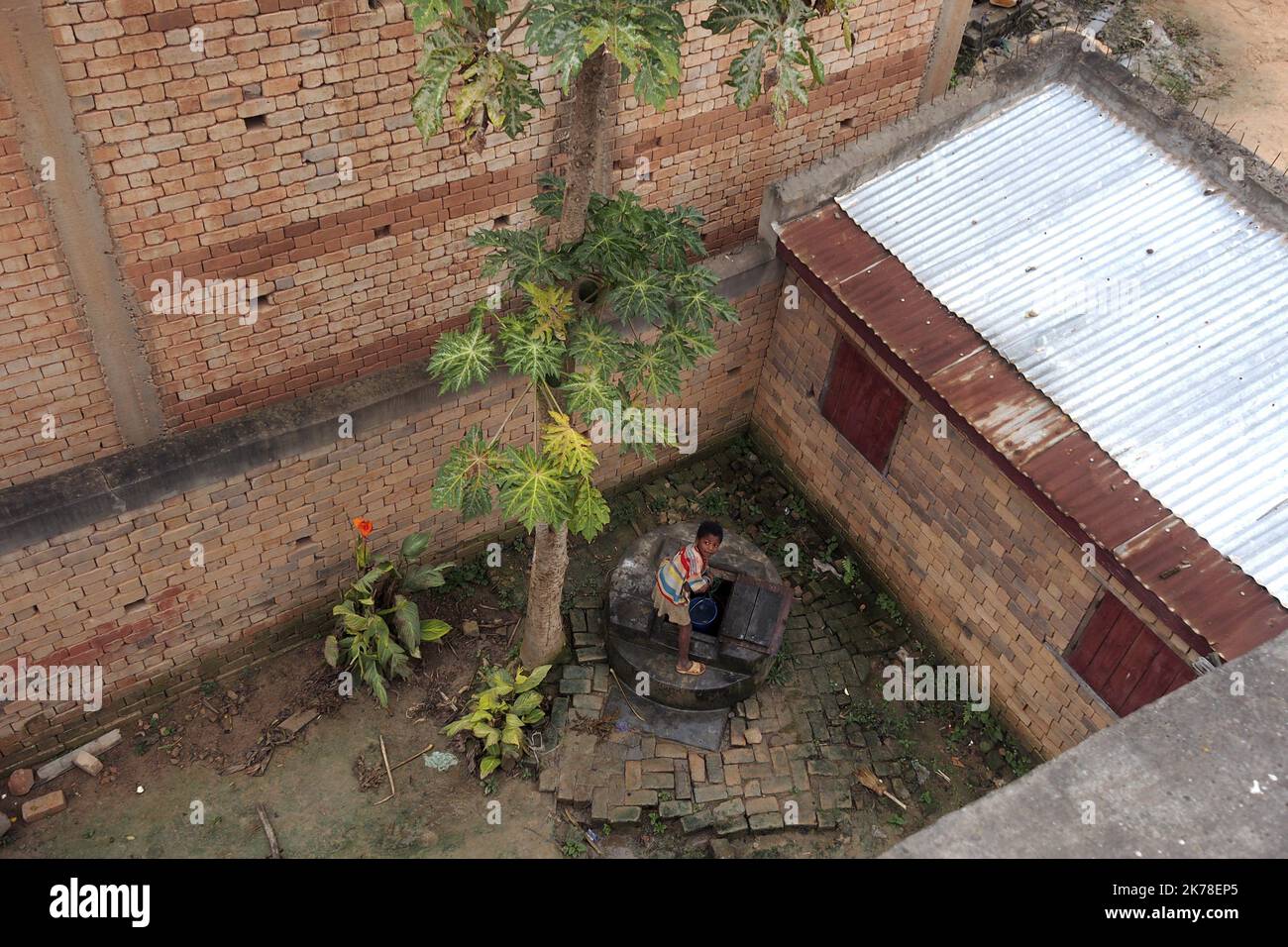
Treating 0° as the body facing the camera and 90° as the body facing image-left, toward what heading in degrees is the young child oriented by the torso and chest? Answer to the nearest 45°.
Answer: approximately 270°

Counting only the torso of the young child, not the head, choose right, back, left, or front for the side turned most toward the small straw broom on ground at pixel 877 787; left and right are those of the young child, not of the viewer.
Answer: front

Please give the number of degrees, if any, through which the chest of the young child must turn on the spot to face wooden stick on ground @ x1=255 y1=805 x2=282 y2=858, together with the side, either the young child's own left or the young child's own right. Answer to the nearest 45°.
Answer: approximately 135° to the young child's own right

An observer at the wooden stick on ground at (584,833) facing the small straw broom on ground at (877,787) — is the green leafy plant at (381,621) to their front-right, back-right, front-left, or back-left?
back-left

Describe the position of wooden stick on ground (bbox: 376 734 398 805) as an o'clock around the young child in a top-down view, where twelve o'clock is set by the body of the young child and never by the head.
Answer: The wooden stick on ground is roughly at 5 o'clock from the young child.

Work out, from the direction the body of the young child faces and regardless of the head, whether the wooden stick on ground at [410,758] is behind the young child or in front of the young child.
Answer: behind

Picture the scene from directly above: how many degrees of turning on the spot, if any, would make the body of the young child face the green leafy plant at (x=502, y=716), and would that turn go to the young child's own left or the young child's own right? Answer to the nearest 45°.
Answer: approximately 135° to the young child's own right

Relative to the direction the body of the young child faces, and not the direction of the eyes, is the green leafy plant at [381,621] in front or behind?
behind

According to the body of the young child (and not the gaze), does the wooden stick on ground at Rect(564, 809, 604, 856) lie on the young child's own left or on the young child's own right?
on the young child's own right

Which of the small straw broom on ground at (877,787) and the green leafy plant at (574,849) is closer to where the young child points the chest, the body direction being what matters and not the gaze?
the small straw broom on ground

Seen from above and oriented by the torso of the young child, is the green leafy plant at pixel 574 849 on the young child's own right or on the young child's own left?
on the young child's own right

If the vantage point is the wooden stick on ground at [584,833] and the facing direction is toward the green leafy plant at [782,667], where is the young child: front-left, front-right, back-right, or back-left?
front-left
